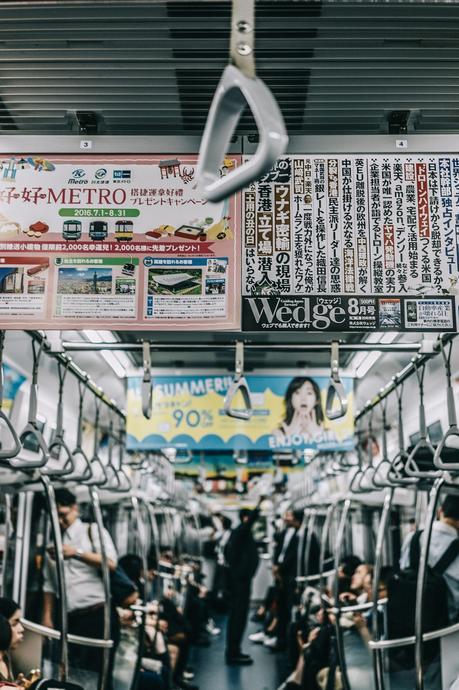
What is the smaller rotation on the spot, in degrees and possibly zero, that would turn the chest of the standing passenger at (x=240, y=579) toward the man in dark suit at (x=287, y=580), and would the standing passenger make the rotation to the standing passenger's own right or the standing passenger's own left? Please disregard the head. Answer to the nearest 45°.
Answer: approximately 45° to the standing passenger's own left

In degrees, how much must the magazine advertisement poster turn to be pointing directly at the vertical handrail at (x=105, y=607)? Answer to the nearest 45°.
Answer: approximately 135° to its right

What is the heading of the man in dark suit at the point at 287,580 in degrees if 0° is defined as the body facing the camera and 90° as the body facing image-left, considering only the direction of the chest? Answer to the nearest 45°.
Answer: approximately 90°

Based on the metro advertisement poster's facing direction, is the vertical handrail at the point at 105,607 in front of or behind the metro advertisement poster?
behind

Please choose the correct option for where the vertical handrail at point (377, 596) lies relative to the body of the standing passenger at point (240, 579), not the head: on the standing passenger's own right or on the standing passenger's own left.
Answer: on the standing passenger's own right

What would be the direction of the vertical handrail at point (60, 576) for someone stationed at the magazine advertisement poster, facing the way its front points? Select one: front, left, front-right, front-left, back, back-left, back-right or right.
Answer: back-right
